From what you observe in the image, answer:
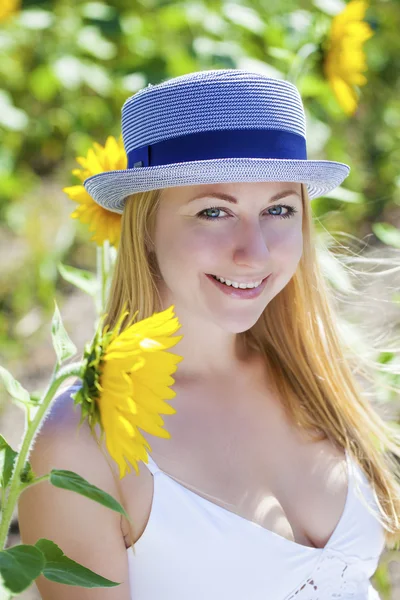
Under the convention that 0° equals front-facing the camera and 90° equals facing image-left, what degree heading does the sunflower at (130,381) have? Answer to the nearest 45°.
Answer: approximately 270°

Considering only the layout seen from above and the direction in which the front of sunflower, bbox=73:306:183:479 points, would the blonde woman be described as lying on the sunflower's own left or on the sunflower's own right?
on the sunflower's own left

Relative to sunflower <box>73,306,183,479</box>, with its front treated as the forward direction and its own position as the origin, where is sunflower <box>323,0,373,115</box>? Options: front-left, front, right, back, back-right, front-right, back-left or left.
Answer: left

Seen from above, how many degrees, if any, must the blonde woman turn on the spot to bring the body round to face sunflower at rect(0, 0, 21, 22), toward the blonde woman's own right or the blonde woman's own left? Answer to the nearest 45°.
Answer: approximately 180°

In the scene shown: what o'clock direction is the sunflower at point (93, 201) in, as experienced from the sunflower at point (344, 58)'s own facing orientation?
the sunflower at point (93, 201) is roughly at 4 o'clock from the sunflower at point (344, 58).

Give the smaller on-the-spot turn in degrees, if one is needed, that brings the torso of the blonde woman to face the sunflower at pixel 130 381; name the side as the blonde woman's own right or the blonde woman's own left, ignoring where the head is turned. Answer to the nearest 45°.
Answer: approximately 45° to the blonde woman's own right
